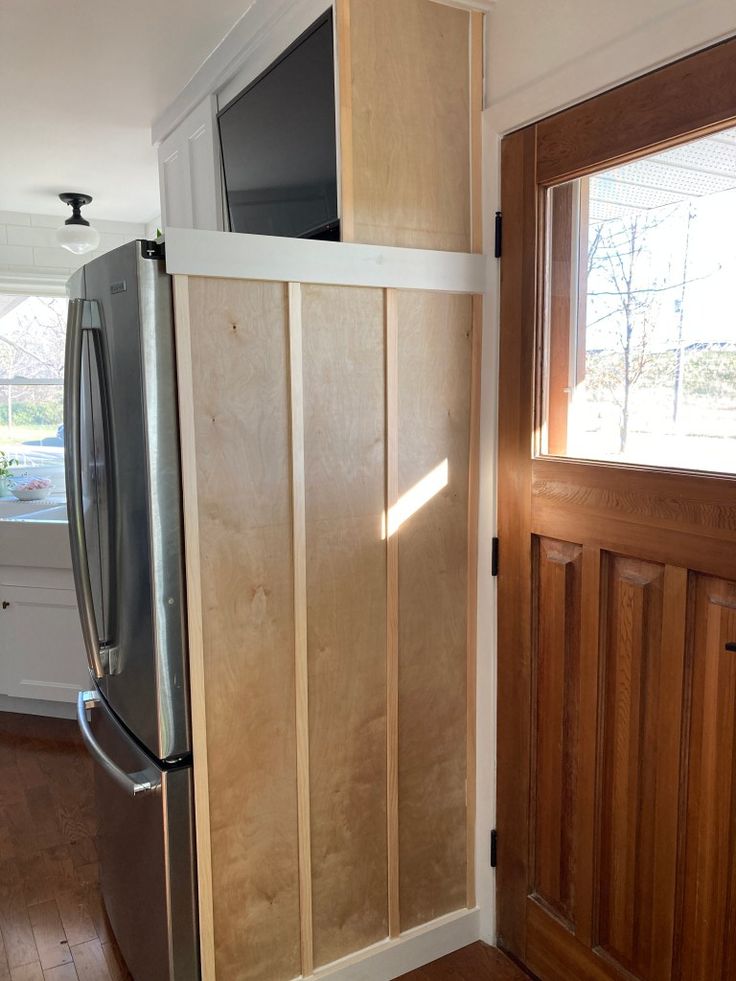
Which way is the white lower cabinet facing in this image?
toward the camera

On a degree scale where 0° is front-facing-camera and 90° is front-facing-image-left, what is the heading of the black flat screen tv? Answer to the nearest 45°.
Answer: approximately 45°

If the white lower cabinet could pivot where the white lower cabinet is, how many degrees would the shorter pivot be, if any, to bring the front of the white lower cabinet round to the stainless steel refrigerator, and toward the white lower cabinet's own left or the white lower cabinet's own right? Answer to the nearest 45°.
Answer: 0° — it already faces it

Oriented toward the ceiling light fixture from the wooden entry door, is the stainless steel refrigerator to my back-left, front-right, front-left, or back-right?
front-left

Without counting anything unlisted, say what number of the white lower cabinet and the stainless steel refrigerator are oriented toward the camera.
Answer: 1

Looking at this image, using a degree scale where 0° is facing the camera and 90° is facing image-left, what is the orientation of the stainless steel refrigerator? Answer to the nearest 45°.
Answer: approximately 90°

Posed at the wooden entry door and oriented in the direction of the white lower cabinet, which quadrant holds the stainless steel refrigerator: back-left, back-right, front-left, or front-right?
front-left
